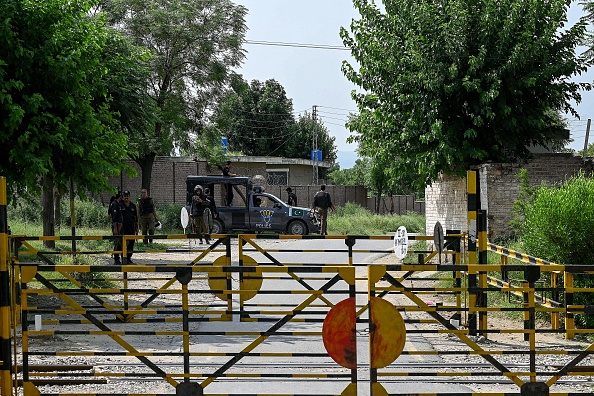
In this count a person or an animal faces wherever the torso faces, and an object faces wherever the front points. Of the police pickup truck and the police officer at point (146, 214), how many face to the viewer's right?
1

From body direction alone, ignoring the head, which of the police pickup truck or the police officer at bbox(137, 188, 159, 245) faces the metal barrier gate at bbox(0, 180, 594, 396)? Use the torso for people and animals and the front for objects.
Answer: the police officer

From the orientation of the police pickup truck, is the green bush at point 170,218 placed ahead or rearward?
rearward

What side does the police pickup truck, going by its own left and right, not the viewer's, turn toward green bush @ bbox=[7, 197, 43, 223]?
back

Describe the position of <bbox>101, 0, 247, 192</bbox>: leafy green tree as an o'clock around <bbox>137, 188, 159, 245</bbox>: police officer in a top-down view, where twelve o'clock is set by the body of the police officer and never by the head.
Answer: The leafy green tree is roughly at 6 o'clock from the police officer.

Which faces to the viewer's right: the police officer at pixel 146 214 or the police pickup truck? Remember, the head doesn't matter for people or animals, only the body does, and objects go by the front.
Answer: the police pickup truck

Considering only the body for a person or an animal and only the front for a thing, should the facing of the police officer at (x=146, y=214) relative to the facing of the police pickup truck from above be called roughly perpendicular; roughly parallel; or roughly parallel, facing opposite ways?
roughly perpendicular

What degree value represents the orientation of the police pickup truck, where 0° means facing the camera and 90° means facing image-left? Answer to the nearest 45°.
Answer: approximately 270°
